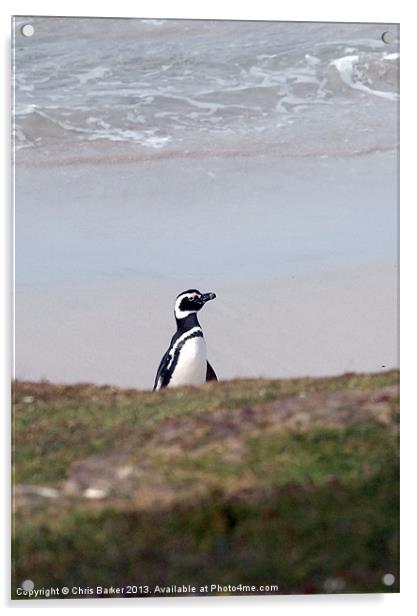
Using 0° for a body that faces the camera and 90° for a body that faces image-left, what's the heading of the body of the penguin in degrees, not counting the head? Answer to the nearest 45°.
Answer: approximately 315°
